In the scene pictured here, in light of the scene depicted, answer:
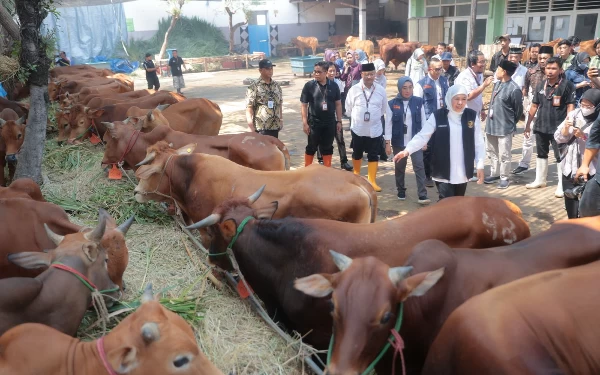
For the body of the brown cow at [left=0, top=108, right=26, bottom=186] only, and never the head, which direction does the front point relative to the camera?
toward the camera

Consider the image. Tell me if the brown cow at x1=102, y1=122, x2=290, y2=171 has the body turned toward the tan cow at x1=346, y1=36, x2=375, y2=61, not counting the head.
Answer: no

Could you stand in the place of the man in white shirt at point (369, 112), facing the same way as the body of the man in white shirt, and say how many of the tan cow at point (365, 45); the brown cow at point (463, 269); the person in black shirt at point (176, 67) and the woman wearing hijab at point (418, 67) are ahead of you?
1

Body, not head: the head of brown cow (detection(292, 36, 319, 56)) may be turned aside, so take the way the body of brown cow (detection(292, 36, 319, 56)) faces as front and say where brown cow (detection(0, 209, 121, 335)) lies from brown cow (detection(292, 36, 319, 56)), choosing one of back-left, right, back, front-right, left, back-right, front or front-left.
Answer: left

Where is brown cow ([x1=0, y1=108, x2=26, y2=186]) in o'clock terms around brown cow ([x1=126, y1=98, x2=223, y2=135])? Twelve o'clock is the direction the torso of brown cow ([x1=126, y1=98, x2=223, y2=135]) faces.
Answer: brown cow ([x1=0, y1=108, x2=26, y2=186]) is roughly at 11 o'clock from brown cow ([x1=126, y1=98, x2=223, y2=135]).

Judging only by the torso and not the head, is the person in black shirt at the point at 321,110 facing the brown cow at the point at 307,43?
no

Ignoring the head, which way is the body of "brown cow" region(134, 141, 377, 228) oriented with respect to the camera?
to the viewer's left

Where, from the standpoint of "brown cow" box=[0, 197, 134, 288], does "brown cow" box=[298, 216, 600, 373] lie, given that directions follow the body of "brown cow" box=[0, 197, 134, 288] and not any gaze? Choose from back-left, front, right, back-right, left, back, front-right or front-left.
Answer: front-right

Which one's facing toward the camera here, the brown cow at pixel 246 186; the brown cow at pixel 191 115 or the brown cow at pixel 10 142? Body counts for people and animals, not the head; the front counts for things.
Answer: the brown cow at pixel 10 142

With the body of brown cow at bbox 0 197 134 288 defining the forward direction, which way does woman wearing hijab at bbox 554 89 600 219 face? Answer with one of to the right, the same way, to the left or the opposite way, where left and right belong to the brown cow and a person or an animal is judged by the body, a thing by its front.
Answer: the opposite way

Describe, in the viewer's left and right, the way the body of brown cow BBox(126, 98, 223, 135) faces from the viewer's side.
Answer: facing to the left of the viewer

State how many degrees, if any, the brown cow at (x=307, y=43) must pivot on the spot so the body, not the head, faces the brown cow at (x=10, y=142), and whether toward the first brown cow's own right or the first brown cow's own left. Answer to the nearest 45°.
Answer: approximately 90° to the first brown cow's own left

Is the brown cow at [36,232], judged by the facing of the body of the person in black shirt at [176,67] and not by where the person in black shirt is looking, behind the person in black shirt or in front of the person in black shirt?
in front

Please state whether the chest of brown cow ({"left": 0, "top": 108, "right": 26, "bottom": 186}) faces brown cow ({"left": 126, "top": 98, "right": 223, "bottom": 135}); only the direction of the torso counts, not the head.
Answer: no

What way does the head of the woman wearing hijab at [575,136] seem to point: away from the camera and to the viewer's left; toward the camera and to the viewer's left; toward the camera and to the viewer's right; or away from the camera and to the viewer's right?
toward the camera and to the viewer's left

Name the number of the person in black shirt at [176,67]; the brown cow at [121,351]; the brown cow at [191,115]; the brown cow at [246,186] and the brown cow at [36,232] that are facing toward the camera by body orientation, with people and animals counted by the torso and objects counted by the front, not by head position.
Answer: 1
